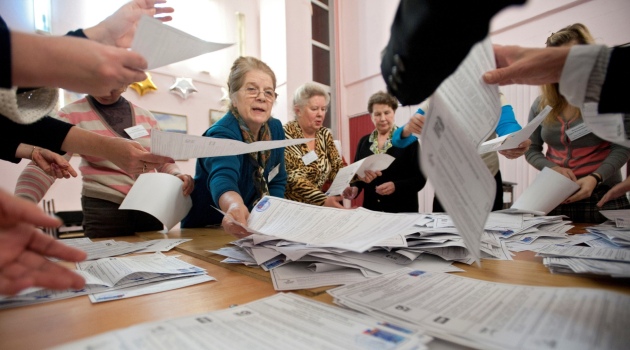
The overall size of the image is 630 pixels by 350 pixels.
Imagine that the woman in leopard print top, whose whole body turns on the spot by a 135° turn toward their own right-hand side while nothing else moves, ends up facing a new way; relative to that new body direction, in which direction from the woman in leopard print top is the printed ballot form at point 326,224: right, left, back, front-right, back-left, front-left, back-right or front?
left

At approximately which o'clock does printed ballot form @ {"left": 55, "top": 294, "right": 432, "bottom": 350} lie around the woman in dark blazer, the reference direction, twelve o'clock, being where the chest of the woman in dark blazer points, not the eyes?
The printed ballot form is roughly at 12 o'clock from the woman in dark blazer.

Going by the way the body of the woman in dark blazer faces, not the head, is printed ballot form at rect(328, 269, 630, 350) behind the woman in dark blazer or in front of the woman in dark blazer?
in front

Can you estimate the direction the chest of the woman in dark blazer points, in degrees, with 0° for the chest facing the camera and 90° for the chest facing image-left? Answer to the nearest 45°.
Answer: approximately 0°

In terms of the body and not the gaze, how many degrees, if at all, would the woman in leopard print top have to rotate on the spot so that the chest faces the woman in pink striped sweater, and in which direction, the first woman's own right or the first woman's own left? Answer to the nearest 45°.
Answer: approximately 90° to the first woman's own right

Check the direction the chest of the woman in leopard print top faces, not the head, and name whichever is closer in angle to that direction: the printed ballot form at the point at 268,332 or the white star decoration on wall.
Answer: the printed ballot form

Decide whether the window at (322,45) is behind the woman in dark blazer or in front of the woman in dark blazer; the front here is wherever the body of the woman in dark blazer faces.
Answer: behind

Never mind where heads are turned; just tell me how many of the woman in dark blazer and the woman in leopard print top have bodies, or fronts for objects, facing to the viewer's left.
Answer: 0
